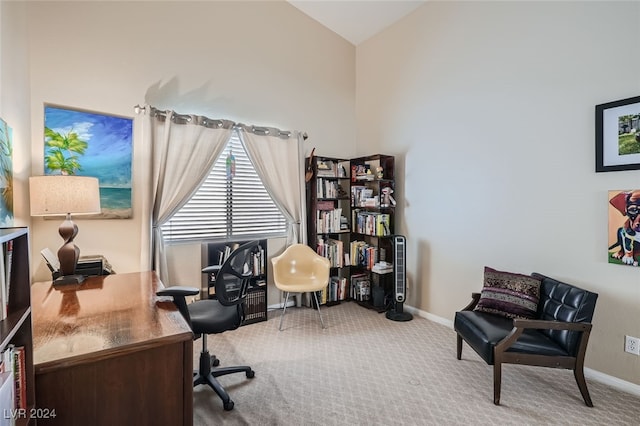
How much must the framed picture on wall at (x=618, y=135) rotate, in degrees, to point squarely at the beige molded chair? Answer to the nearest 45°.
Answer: approximately 45° to its right

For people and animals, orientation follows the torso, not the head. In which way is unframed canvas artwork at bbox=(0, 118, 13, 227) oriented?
to the viewer's right

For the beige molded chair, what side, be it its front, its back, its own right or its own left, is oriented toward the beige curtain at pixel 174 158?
right

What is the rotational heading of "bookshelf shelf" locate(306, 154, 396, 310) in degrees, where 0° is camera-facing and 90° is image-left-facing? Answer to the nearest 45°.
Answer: approximately 0°

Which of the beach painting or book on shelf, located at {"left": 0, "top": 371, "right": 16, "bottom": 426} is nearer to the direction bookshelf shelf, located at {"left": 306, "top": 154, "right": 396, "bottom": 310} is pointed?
the book on shelf

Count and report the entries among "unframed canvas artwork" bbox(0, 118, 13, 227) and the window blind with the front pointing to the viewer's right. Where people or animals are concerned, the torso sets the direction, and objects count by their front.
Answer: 1

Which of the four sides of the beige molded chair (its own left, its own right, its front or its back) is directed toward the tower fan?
left

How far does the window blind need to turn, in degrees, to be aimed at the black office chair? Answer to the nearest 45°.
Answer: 0° — it already faces it

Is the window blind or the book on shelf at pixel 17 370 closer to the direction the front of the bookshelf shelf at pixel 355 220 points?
the book on shelf

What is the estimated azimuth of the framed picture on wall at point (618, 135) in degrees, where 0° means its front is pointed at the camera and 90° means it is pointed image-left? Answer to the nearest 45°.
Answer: approximately 45°
